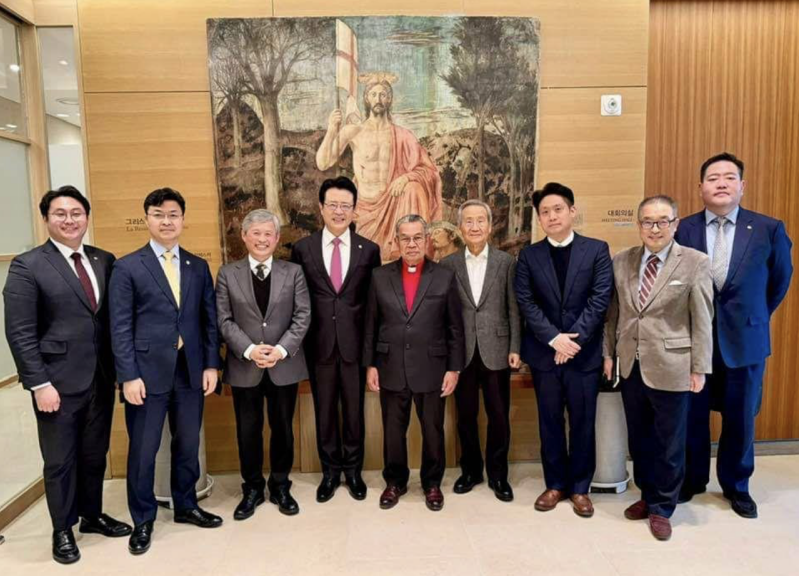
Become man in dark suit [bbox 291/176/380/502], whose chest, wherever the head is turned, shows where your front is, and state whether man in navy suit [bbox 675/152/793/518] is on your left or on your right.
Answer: on your left

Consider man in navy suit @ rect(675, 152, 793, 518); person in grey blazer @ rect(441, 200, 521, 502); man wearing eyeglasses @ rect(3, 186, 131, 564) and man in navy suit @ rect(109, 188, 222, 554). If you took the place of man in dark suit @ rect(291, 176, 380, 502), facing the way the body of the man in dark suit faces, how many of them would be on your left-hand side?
2

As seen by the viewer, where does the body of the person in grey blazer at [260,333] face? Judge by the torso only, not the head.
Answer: toward the camera

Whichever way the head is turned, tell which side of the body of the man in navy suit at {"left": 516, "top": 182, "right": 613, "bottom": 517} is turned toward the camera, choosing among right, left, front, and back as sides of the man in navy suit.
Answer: front

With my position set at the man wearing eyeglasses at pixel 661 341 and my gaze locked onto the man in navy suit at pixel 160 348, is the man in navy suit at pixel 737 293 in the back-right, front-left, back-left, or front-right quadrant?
back-right

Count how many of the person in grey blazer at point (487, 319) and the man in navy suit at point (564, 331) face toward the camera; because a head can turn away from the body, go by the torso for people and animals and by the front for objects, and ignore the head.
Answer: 2

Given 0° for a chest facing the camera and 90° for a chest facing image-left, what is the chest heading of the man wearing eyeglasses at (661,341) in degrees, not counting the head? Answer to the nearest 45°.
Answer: approximately 45°
